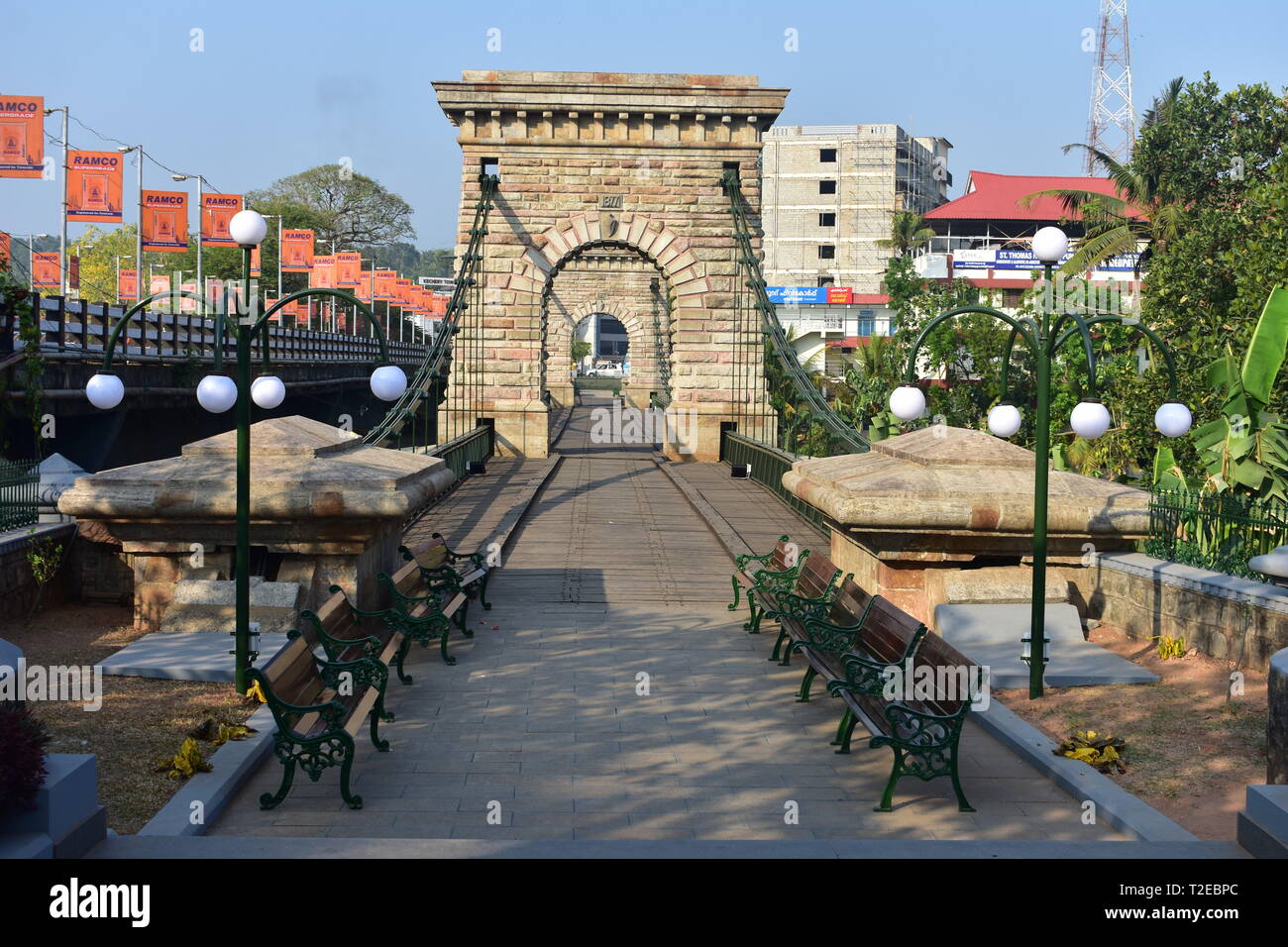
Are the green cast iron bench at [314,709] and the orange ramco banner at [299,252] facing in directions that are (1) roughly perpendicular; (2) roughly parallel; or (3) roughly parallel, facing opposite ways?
roughly perpendicular

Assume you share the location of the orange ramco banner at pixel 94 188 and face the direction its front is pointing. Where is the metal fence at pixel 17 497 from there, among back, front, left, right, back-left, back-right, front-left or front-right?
front

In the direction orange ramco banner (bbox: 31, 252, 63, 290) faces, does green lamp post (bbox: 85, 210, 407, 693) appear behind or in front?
in front

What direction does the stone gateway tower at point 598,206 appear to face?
toward the camera

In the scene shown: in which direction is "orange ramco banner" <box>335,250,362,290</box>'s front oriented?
toward the camera

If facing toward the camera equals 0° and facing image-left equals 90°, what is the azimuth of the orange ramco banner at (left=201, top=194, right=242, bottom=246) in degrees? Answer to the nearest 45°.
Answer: approximately 0°

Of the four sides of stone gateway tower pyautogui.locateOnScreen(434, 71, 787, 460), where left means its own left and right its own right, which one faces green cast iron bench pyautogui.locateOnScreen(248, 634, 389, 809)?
front

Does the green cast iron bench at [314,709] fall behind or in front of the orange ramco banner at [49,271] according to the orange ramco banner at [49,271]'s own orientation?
in front

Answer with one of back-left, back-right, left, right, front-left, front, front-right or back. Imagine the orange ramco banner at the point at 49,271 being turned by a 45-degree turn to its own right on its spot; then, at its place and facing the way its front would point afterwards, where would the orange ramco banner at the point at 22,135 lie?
front-left

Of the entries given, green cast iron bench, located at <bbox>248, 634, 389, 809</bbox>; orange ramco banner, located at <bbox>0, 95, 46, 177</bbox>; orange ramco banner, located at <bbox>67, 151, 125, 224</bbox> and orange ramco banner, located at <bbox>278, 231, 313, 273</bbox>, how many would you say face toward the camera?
3
